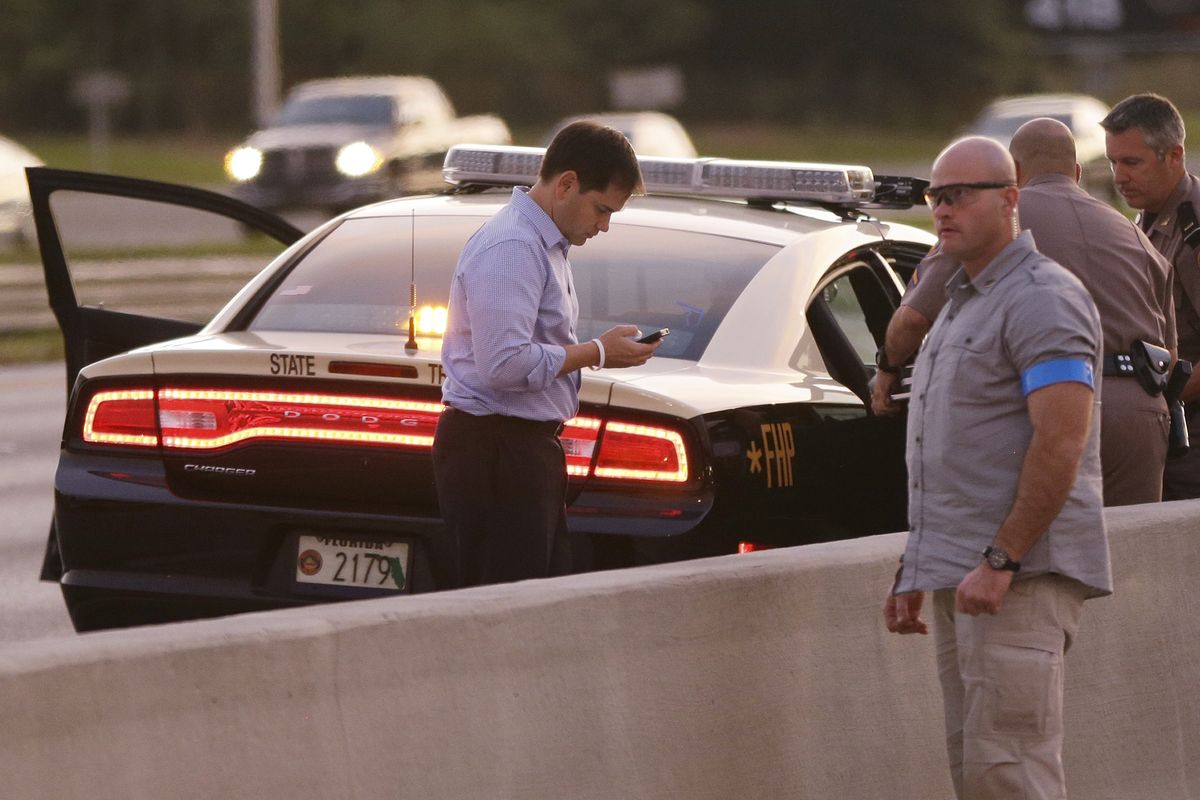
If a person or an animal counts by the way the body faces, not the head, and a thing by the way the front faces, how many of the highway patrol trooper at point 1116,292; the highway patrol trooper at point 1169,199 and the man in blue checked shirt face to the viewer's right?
1

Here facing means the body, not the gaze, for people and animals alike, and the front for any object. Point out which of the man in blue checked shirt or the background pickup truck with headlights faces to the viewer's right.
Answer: the man in blue checked shirt

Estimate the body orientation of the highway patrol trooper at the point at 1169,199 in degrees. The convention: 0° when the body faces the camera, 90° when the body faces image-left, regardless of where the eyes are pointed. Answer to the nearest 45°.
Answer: approximately 45°

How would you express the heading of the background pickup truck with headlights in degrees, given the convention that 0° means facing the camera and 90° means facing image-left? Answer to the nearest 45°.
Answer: approximately 45°

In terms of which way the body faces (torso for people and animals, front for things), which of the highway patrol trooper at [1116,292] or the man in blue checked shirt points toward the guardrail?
the highway patrol trooper

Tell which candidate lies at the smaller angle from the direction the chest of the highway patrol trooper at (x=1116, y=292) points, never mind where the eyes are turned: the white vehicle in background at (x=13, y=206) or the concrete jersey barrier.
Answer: the white vehicle in background

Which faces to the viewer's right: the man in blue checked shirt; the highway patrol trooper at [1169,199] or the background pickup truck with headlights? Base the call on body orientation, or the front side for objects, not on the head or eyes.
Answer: the man in blue checked shirt

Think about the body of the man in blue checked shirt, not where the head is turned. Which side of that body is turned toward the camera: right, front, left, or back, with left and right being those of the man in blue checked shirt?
right

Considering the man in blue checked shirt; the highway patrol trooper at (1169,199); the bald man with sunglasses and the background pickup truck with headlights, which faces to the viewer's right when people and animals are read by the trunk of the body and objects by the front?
the man in blue checked shirt

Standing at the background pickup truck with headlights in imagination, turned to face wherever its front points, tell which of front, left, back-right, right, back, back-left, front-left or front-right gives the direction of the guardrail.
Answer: front-left

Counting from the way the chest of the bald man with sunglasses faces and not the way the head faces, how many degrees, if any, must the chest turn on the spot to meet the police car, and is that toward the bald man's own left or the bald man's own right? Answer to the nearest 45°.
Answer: approximately 90° to the bald man's own right
